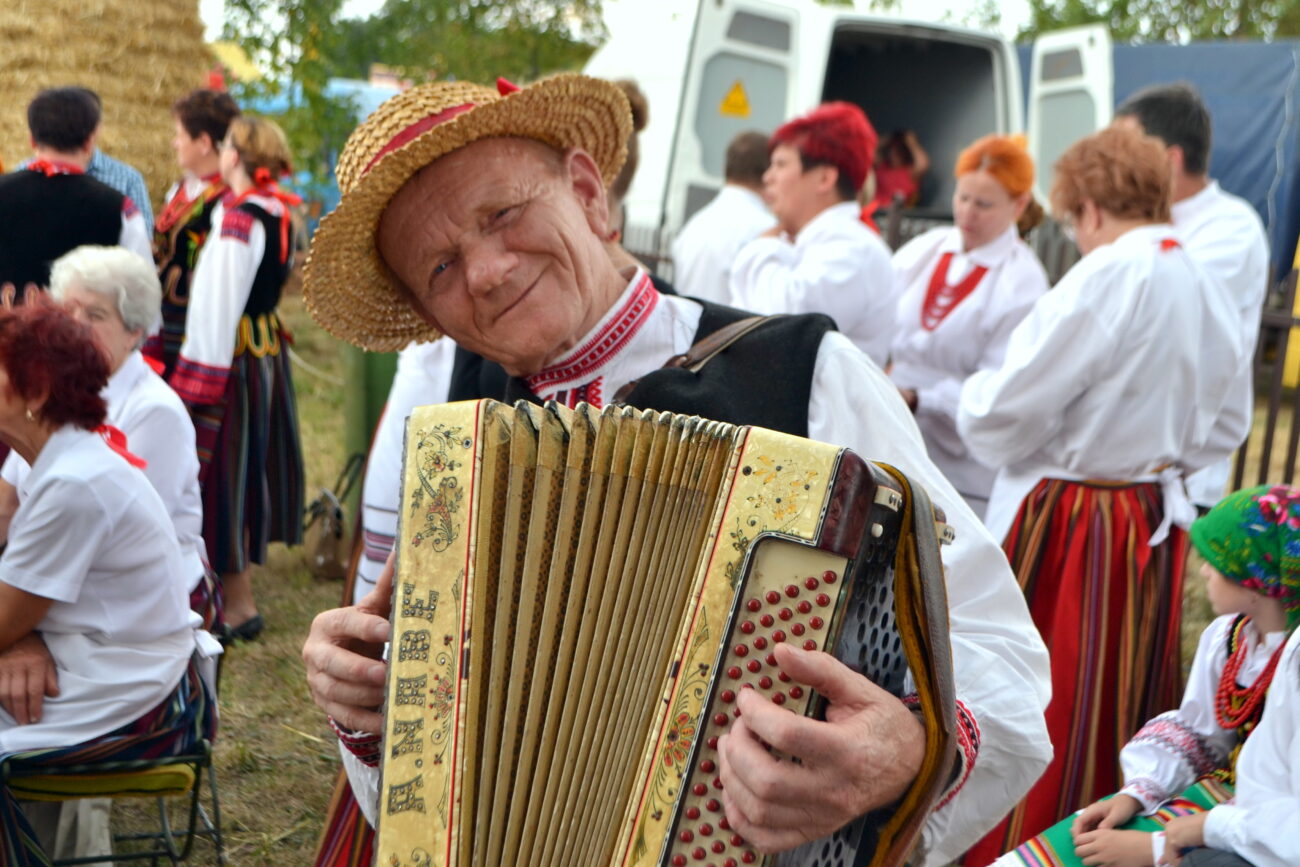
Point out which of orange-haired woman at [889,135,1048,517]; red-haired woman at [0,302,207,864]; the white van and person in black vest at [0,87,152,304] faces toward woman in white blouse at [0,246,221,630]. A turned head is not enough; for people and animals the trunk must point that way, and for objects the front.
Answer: the orange-haired woman

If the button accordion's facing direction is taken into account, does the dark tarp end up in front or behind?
behind

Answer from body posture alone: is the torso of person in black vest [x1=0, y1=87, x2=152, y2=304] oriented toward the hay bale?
yes

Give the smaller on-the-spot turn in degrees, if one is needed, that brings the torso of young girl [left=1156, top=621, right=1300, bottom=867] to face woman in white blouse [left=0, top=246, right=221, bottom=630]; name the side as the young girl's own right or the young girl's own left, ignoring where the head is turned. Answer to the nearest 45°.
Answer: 0° — they already face them

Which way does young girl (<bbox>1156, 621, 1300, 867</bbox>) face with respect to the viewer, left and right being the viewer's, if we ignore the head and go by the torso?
facing to the left of the viewer

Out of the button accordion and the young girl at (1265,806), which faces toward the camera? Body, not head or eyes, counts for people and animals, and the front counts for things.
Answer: the button accordion

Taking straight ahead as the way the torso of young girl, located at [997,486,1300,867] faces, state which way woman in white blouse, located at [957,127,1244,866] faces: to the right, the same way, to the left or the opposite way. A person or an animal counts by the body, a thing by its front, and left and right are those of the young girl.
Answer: to the right

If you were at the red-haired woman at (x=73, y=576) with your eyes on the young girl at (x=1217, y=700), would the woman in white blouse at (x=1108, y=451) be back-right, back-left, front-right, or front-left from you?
front-left

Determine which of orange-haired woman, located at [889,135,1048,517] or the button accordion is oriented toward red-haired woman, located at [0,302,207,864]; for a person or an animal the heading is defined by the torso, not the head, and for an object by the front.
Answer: the orange-haired woman

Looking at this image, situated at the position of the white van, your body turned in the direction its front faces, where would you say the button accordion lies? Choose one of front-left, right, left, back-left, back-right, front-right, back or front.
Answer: back-left

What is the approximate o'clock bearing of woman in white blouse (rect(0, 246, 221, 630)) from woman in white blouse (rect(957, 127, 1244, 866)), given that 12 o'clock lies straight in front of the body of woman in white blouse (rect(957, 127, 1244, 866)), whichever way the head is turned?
woman in white blouse (rect(0, 246, 221, 630)) is roughly at 10 o'clock from woman in white blouse (rect(957, 127, 1244, 866)).

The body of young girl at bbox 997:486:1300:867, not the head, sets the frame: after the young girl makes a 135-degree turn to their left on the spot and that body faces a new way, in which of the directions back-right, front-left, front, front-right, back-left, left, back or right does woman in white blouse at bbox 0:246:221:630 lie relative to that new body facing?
back

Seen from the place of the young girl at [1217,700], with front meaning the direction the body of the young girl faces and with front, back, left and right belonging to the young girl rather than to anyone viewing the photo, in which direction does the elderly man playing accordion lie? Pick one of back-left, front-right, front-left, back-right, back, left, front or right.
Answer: front

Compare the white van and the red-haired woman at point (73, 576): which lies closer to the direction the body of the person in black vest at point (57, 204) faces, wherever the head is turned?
the white van

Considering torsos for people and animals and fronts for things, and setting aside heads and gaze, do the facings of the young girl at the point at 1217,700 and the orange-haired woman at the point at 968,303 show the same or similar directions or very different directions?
same or similar directions

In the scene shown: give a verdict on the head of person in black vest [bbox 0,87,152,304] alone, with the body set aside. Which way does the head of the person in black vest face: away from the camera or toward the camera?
away from the camera

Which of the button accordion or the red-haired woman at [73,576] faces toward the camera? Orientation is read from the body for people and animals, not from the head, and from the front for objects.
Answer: the button accordion

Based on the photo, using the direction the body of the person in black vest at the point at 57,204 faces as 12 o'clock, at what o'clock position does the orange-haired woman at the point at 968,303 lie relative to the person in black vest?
The orange-haired woman is roughly at 4 o'clock from the person in black vest.

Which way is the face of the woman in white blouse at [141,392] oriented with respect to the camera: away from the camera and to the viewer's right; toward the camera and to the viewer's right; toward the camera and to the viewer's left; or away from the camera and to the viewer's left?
toward the camera and to the viewer's left
